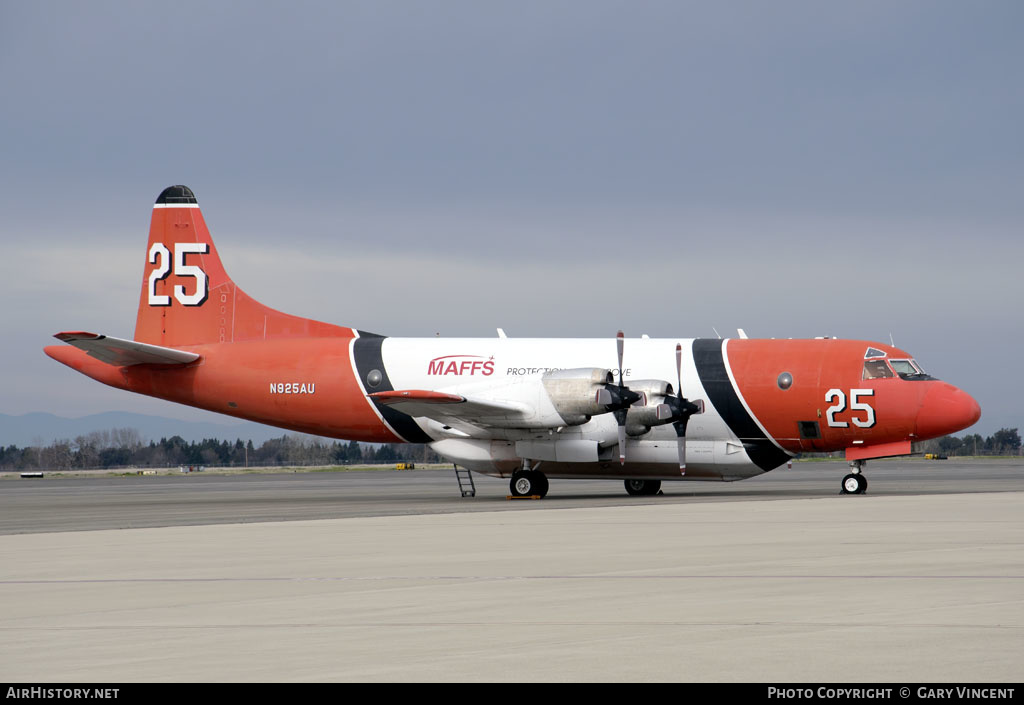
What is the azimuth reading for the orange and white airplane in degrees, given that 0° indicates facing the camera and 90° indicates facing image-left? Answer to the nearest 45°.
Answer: approximately 270°
